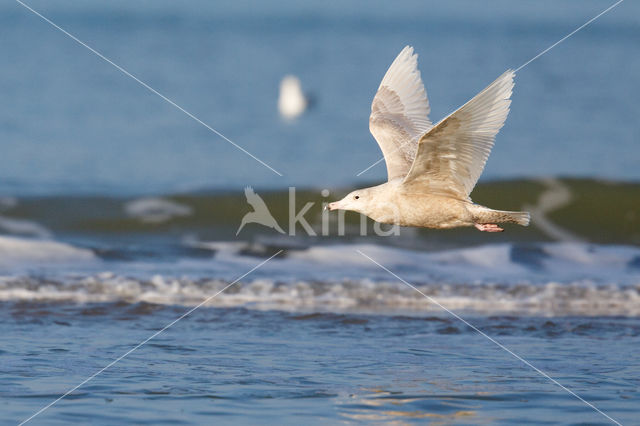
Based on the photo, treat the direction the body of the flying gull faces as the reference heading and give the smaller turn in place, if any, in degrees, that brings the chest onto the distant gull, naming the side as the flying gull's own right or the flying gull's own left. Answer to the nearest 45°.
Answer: approximately 90° to the flying gull's own right

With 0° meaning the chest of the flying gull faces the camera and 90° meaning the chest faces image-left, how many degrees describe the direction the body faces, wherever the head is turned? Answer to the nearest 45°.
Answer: approximately 90°
